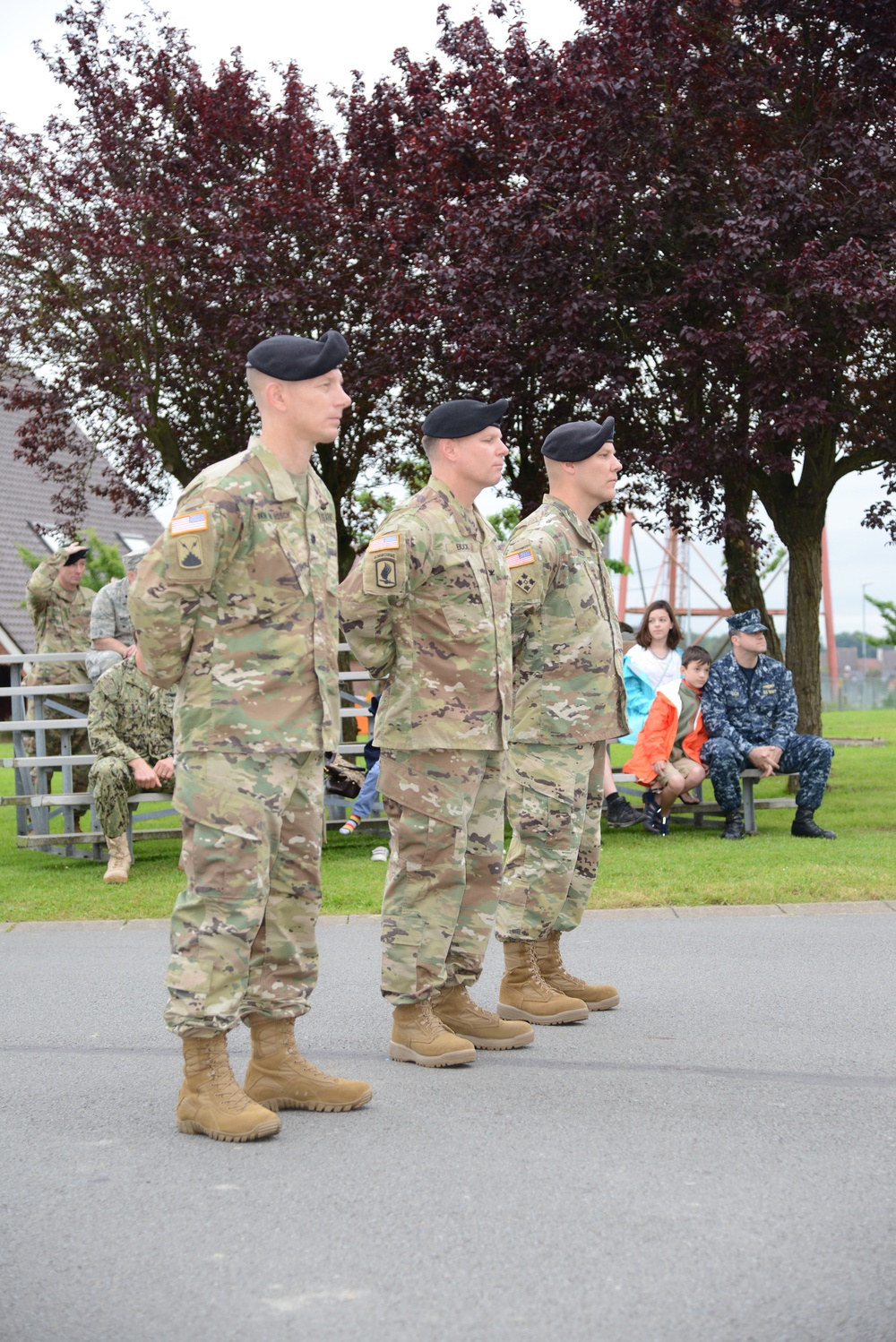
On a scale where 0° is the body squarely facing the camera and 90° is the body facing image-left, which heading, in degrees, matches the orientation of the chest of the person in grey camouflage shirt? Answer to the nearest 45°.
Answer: approximately 315°

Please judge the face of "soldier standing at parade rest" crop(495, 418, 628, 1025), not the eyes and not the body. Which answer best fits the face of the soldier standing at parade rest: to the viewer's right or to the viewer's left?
to the viewer's right

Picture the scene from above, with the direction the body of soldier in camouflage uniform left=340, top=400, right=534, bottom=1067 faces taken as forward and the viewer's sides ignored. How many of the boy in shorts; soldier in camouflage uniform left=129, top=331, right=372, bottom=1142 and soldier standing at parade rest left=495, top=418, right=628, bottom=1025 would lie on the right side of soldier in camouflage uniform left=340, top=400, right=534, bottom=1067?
1

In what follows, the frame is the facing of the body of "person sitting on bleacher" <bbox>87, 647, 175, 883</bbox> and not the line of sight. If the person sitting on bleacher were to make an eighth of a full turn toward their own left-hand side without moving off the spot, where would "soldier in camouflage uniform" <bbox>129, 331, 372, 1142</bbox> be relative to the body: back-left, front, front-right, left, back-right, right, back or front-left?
front-right

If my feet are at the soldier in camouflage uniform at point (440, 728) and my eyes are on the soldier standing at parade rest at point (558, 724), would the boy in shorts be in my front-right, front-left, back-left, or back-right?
front-left

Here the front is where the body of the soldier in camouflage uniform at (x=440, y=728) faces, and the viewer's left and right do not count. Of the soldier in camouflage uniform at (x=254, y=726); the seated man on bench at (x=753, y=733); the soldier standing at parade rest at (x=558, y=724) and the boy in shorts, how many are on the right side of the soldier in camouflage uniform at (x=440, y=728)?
1

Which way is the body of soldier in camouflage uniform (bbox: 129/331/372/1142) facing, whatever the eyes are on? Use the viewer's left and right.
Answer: facing the viewer and to the right of the viewer

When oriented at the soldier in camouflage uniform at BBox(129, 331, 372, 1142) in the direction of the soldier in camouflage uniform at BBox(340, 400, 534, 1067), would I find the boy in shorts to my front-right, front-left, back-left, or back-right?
front-left

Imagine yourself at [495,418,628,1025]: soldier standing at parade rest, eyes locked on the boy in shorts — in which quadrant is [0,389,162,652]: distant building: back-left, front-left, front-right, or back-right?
front-left

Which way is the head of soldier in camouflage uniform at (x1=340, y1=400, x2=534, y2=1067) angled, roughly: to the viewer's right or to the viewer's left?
to the viewer's right

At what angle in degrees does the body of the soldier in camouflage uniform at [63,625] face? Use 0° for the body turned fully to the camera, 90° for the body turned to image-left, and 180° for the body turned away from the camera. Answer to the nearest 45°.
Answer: approximately 315°

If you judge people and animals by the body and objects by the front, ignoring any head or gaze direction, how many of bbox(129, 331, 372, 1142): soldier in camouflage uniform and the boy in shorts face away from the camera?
0

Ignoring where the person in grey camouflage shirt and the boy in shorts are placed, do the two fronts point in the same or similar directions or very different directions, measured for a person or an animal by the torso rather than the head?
same or similar directions

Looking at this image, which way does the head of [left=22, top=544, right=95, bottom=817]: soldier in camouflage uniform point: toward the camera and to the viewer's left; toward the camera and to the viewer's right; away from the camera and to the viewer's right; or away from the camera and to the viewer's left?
toward the camera and to the viewer's right

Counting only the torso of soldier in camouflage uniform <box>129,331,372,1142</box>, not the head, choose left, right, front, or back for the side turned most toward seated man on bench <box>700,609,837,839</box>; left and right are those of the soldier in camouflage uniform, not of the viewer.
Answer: left

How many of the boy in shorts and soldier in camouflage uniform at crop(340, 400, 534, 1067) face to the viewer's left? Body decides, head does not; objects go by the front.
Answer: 0

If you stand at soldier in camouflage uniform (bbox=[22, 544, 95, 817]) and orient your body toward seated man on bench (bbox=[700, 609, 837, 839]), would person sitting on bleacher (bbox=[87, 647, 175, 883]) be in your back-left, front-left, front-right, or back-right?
front-right

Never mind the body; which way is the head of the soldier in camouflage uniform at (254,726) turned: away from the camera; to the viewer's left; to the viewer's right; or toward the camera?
to the viewer's right

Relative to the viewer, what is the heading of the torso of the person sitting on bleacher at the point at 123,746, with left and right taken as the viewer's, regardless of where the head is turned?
facing the viewer

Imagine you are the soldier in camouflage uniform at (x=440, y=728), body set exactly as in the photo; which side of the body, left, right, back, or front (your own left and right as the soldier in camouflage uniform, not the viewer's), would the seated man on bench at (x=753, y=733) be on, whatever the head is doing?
left
